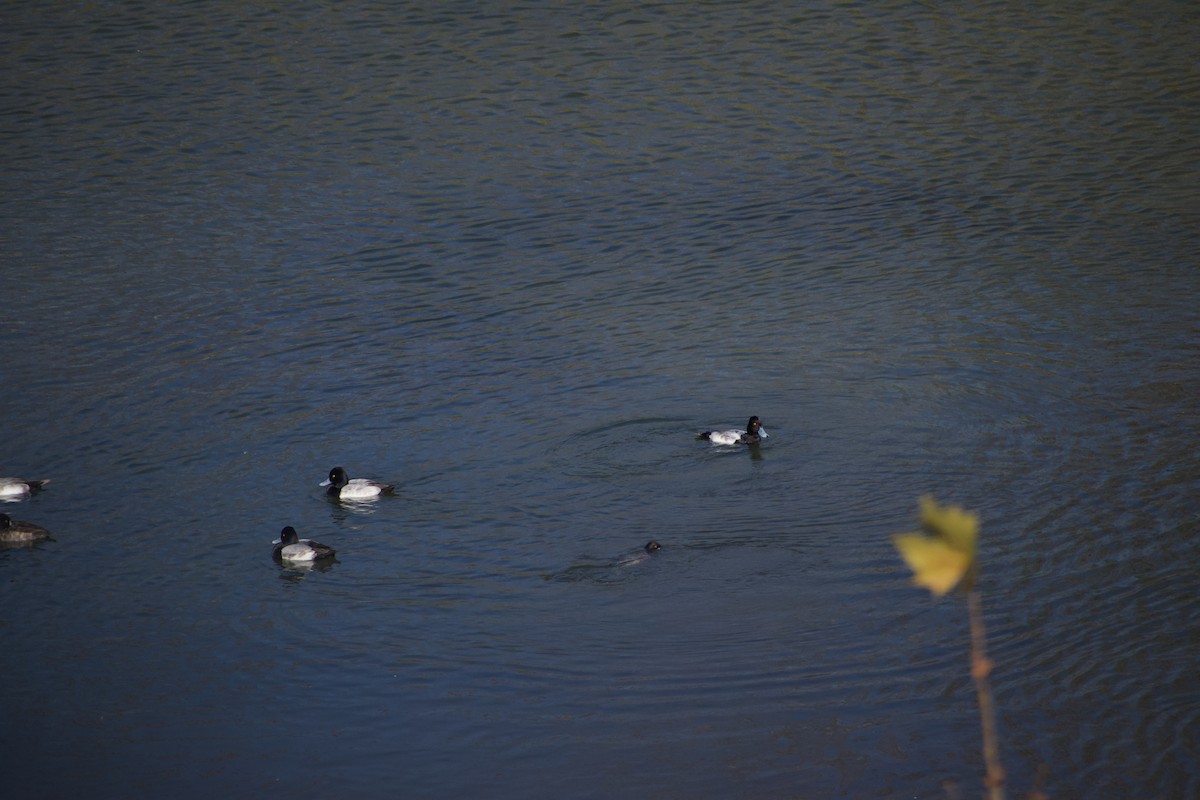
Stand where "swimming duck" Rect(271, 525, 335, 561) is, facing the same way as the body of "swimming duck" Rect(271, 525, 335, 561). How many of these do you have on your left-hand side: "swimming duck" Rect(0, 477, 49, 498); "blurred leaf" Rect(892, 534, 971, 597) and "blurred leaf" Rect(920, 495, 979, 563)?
2

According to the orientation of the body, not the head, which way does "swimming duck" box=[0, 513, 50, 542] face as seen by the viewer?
to the viewer's left

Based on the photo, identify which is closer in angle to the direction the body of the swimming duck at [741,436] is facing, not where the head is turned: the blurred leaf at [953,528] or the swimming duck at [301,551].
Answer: the blurred leaf

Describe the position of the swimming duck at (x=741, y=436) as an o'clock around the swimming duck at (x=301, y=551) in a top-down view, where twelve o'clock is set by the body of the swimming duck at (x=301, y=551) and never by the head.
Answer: the swimming duck at (x=741, y=436) is roughly at 6 o'clock from the swimming duck at (x=301, y=551).

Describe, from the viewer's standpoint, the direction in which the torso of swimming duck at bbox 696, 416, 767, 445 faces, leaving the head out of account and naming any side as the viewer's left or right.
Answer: facing to the right of the viewer

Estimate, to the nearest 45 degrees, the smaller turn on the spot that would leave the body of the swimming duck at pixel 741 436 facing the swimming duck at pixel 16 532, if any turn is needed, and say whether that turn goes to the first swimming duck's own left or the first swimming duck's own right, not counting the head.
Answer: approximately 180°

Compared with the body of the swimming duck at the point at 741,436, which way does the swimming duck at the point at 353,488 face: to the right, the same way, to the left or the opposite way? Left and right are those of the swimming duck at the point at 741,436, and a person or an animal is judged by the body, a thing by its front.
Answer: the opposite way

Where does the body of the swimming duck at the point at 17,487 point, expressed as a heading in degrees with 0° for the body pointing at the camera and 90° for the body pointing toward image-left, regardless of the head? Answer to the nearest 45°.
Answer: approximately 90°

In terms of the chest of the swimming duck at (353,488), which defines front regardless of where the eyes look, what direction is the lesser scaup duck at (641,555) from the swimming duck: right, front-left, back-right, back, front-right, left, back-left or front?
back-left
